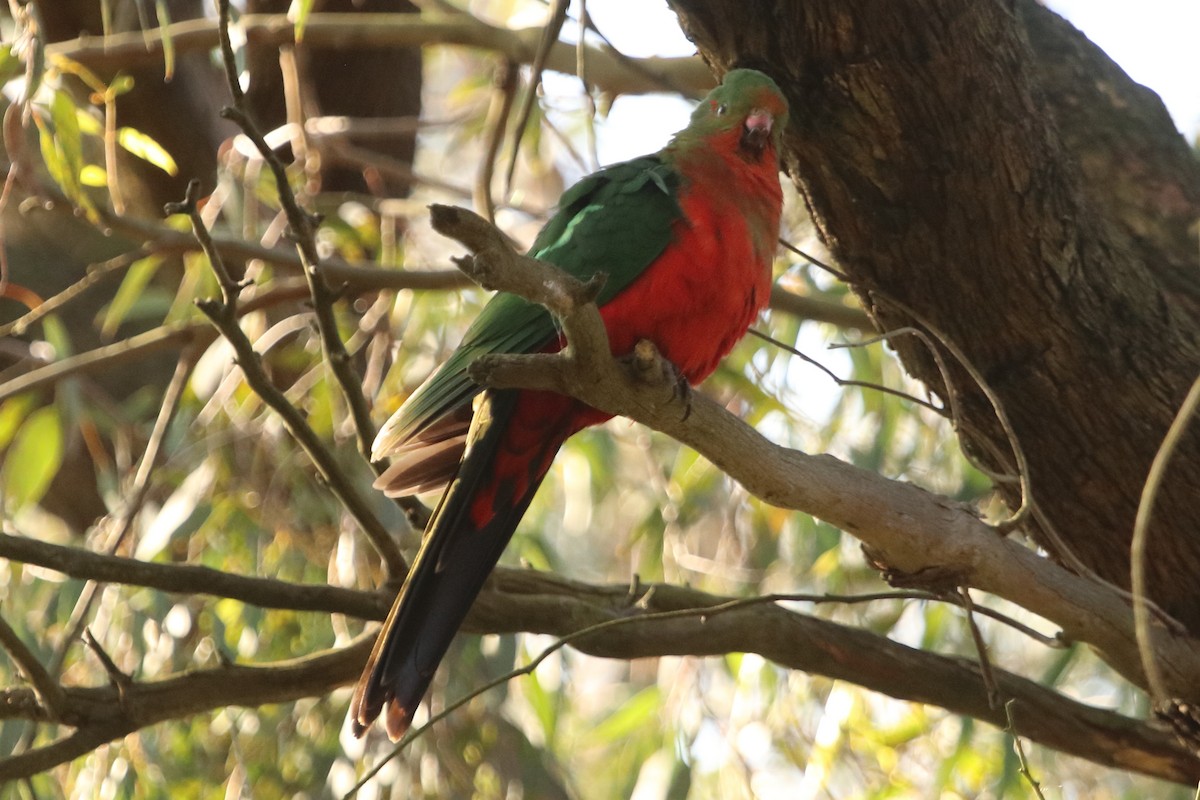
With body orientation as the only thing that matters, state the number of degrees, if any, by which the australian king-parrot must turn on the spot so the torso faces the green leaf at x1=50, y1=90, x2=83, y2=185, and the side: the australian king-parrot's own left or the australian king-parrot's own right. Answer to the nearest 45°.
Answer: approximately 135° to the australian king-parrot's own right

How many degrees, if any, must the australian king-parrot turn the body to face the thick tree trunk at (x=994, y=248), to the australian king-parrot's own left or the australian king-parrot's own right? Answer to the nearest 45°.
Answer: approximately 45° to the australian king-parrot's own left

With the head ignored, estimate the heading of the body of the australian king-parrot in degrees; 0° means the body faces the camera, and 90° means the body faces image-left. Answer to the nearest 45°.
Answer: approximately 315°
